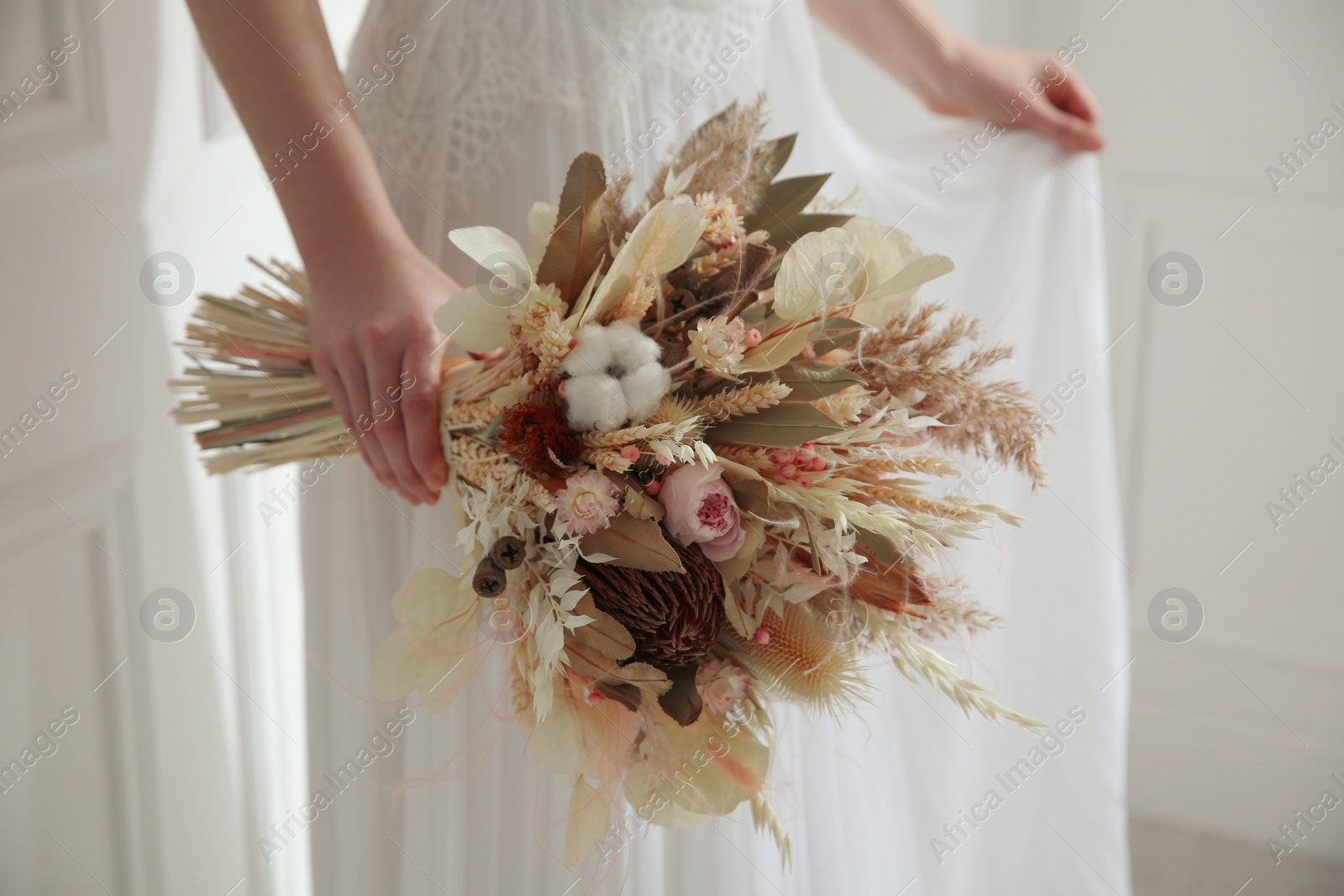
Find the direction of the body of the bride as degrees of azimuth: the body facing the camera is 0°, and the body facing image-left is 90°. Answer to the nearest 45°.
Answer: approximately 0°
